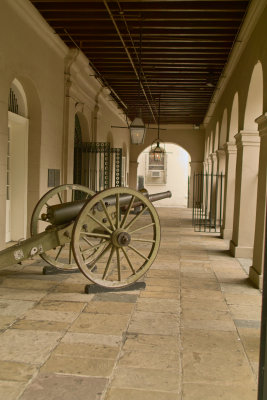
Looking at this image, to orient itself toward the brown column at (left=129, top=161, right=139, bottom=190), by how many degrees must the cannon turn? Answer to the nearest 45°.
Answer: approximately 45° to its left

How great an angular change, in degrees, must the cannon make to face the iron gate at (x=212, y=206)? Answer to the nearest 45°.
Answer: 0° — it already faces it

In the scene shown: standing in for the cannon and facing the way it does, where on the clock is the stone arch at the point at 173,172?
The stone arch is roughly at 11 o'clock from the cannon.

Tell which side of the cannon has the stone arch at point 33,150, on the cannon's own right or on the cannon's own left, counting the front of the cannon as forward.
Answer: on the cannon's own left

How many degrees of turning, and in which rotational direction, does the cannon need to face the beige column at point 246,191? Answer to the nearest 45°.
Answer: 0° — it already faces it

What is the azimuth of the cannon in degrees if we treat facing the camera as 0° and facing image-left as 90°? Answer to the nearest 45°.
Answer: approximately 225°
